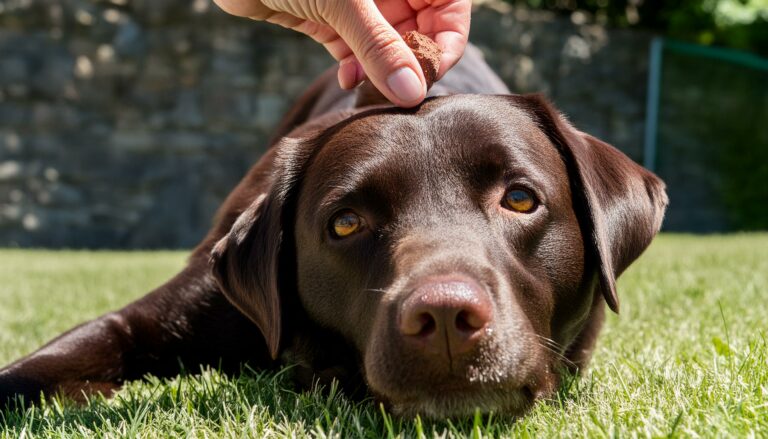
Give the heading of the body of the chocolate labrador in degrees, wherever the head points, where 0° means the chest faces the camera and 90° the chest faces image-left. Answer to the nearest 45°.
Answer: approximately 0°

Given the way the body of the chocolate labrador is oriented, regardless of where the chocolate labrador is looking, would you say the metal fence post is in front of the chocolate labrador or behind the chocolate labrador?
behind

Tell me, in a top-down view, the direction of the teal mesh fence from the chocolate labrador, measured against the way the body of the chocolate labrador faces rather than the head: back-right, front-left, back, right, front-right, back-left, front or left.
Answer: back-left
